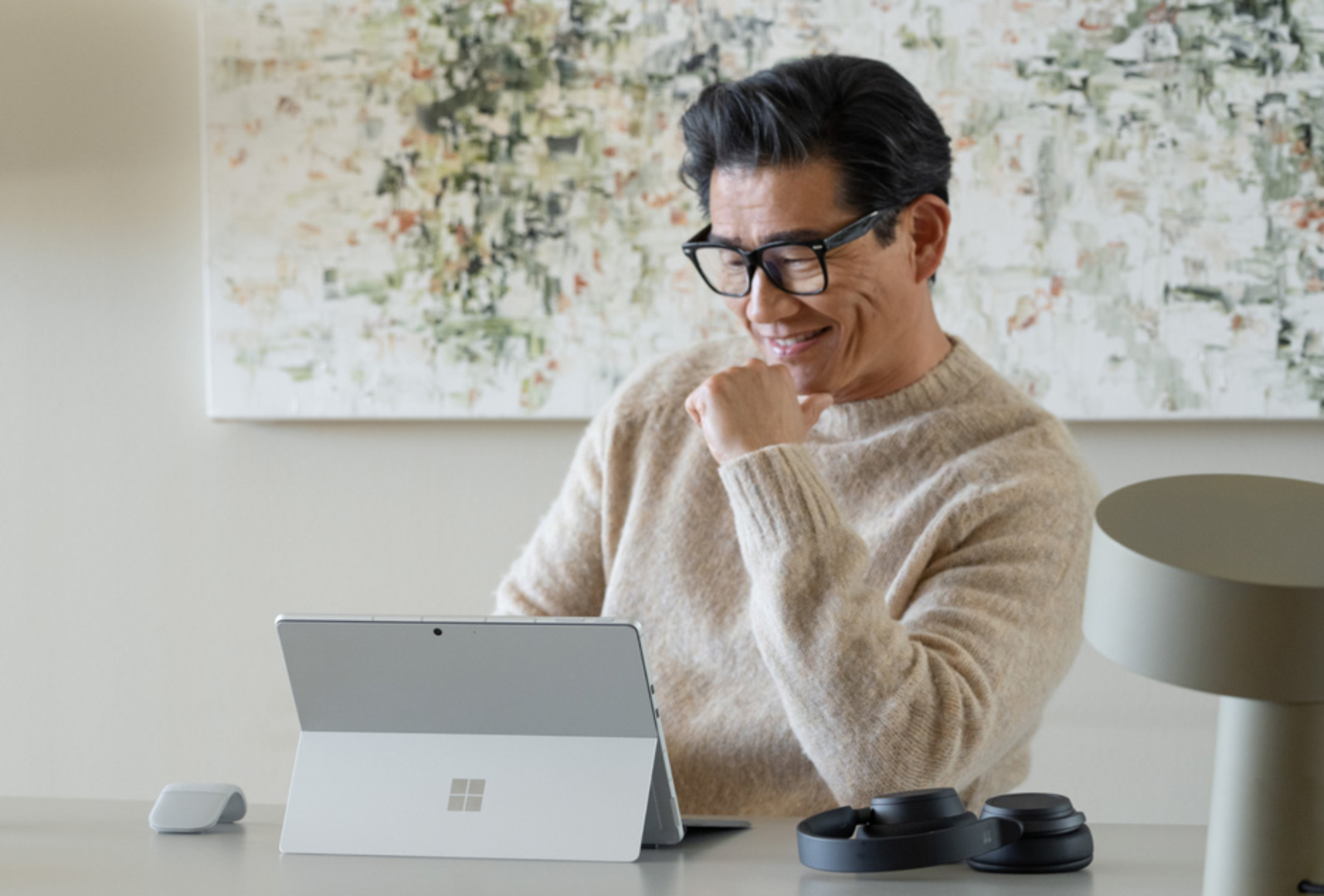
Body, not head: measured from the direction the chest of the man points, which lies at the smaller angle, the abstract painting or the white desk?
the white desk

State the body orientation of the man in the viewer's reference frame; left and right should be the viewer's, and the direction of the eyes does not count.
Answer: facing the viewer and to the left of the viewer

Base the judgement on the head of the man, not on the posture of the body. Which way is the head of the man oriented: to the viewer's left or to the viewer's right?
to the viewer's left

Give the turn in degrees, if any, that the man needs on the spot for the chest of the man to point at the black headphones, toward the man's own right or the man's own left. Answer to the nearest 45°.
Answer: approximately 45° to the man's own left

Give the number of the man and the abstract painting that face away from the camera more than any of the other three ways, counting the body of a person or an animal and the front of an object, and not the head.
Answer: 0

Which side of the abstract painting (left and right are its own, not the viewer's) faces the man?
front

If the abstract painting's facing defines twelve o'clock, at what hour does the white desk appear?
The white desk is roughly at 12 o'clock from the abstract painting.

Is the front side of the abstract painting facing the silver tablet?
yes

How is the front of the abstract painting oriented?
toward the camera
